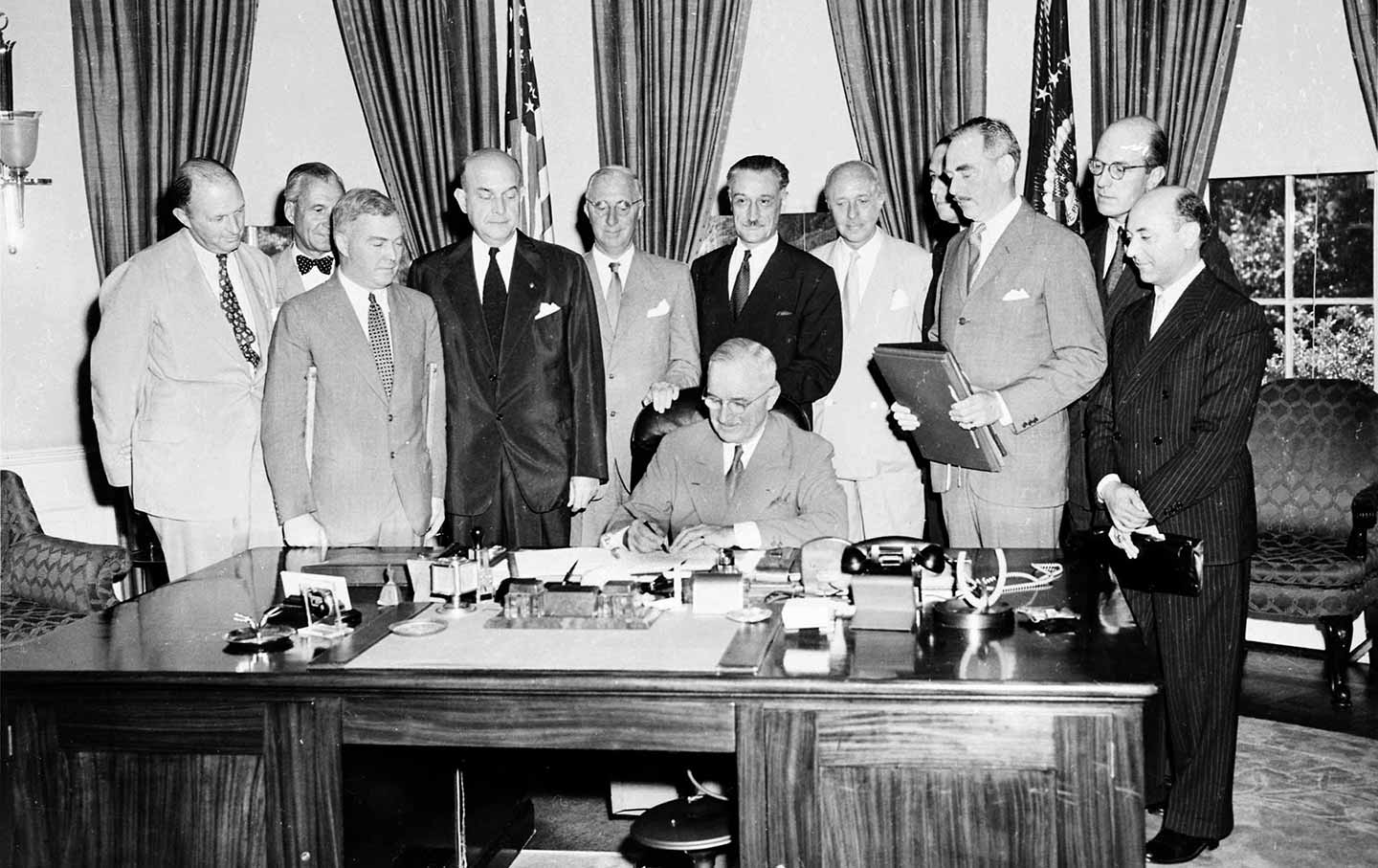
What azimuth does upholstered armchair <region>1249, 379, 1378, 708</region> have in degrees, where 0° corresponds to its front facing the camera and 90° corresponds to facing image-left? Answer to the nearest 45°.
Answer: approximately 45°

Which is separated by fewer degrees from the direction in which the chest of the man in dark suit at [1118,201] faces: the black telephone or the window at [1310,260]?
the black telephone

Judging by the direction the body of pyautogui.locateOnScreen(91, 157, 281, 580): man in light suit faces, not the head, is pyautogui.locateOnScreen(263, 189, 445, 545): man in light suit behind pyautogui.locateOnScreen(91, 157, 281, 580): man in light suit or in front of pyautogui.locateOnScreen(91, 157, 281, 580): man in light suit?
in front

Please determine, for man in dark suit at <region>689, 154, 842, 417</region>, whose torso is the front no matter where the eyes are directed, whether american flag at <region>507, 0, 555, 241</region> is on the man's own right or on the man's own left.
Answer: on the man's own right

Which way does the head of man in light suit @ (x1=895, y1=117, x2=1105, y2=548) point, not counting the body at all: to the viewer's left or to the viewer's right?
to the viewer's left

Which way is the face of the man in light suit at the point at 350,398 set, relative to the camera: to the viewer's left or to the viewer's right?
to the viewer's right

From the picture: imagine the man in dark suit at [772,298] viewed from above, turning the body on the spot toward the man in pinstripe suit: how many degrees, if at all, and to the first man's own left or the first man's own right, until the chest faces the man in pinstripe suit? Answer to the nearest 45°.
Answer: approximately 90° to the first man's own left

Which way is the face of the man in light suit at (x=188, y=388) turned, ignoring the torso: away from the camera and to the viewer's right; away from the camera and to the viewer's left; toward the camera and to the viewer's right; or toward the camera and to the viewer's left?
toward the camera and to the viewer's right

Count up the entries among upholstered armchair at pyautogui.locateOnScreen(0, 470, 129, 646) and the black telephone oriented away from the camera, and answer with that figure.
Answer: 1

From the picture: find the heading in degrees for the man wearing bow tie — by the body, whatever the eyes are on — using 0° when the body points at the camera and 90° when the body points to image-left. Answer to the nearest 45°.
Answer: approximately 315°

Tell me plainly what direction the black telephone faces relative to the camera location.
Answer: facing away from the viewer

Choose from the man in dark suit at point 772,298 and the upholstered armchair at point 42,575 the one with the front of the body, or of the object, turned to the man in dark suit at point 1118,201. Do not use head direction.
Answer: the upholstered armchair

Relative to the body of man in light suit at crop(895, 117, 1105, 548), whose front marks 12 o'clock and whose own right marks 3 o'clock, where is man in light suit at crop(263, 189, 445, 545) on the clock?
man in light suit at crop(263, 189, 445, 545) is roughly at 1 o'clock from man in light suit at crop(895, 117, 1105, 548).
